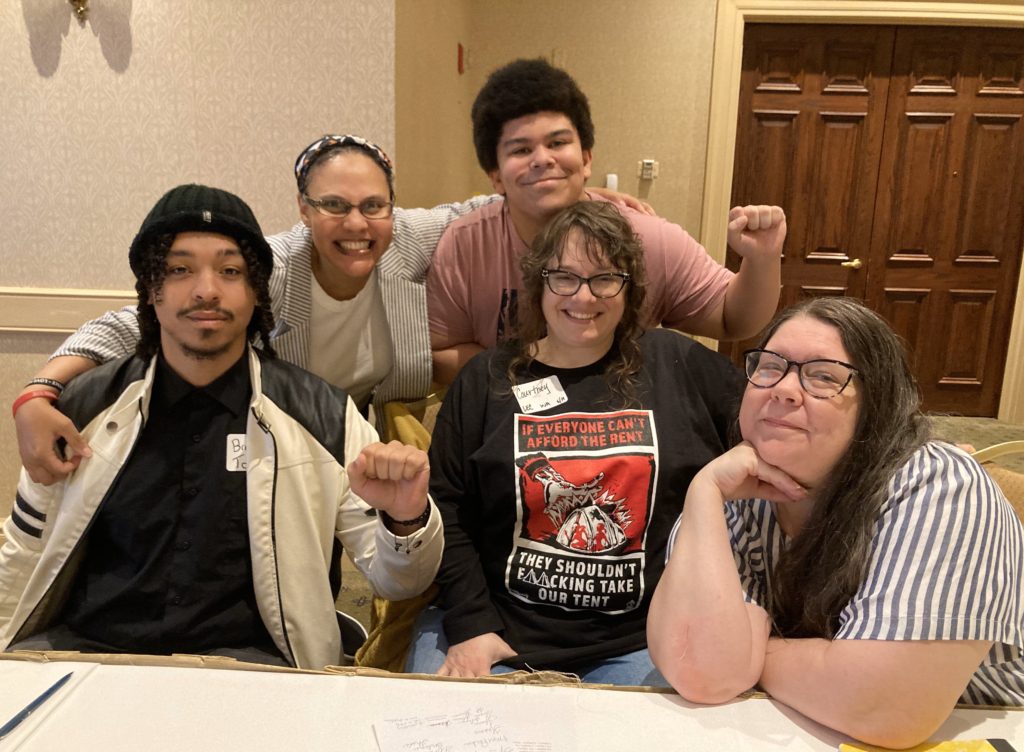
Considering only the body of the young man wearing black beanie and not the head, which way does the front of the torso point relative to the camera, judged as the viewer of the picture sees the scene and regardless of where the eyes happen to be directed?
toward the camera

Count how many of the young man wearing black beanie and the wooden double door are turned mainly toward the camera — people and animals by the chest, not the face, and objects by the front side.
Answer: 2

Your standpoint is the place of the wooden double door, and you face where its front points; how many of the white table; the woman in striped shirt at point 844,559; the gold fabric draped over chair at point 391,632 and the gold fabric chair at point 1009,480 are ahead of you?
4

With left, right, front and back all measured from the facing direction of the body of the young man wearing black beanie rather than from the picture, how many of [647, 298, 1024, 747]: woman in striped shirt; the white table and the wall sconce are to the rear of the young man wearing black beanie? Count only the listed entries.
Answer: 1

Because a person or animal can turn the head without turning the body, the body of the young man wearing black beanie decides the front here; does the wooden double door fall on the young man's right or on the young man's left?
on the young man's left

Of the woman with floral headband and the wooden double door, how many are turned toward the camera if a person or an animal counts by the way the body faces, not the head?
2

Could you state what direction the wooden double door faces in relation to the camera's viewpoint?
facing the viewer

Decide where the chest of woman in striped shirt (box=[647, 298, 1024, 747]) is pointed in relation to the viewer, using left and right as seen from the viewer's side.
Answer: facing the viewer and to the left of the viewer

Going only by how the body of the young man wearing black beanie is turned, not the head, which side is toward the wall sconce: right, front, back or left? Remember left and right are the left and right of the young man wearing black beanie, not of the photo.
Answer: back

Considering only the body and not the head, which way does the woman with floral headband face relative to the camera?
toward the camera

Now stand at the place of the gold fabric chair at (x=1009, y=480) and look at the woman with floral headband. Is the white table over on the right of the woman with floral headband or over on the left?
left

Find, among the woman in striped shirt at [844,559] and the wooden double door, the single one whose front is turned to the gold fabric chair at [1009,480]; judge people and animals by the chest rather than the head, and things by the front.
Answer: the wooden double door

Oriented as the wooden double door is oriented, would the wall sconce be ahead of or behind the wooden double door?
ahead
